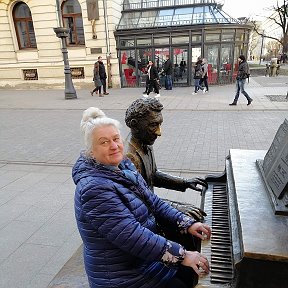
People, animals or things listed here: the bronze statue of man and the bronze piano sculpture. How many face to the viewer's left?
1

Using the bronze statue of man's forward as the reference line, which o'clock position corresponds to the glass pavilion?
The glass pavilion is roughly at 9 o'clock from the bronze statue of man.

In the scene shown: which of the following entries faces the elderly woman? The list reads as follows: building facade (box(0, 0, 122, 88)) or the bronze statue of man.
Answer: the building facade

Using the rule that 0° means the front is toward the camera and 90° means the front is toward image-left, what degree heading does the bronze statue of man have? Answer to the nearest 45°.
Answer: approximately 270°

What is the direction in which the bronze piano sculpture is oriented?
to the viewer's left

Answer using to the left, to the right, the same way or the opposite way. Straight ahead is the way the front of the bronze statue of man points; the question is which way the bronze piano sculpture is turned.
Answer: the opposite way

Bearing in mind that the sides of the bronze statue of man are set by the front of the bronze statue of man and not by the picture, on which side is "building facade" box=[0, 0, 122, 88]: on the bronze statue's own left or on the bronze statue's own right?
on the bronze statue's own left

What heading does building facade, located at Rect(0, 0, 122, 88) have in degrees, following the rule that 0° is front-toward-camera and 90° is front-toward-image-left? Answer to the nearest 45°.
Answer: approximately 0°

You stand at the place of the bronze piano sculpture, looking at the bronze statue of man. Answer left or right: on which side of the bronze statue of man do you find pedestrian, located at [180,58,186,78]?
right
